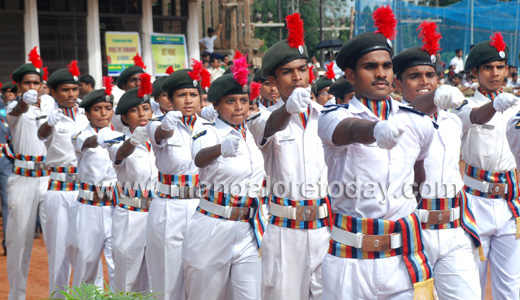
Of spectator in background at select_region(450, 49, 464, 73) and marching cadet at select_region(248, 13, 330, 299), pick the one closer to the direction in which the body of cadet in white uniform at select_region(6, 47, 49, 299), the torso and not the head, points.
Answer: the marching cadet

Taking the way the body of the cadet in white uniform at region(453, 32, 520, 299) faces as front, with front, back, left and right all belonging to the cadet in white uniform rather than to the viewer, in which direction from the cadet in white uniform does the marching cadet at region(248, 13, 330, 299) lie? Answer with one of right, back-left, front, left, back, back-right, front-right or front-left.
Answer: right

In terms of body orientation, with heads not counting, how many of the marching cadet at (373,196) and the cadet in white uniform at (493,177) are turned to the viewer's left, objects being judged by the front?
0
